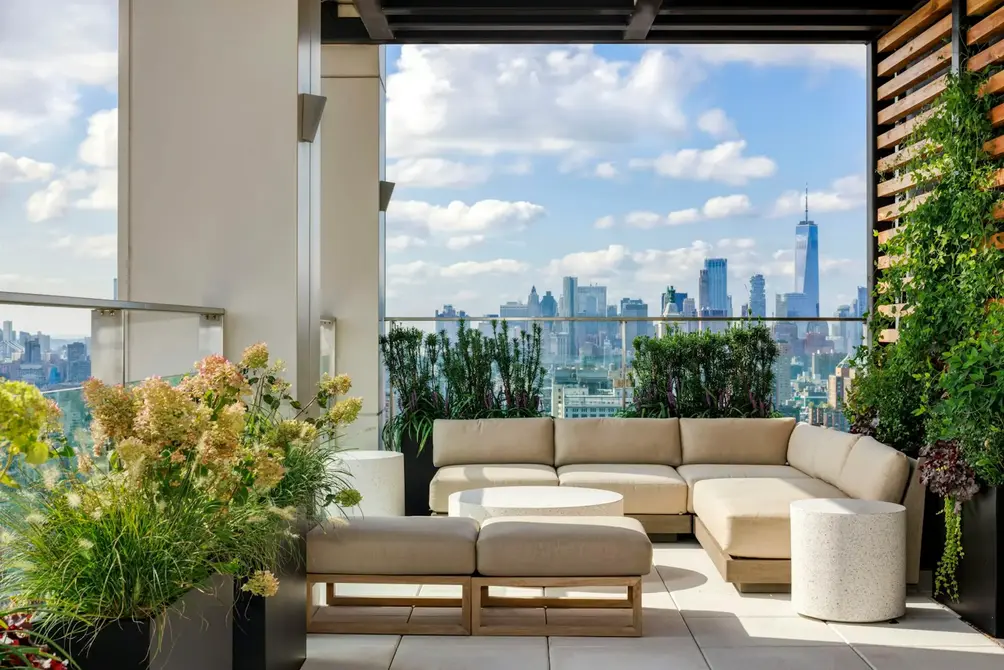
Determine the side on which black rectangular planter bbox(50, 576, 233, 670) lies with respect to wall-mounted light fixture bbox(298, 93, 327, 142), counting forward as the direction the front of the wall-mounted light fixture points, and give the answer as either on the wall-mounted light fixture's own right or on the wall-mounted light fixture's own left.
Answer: on the wall-mounted light fixture's own right

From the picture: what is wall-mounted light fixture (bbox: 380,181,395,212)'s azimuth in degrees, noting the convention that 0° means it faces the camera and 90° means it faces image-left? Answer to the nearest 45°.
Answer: approximately 270°

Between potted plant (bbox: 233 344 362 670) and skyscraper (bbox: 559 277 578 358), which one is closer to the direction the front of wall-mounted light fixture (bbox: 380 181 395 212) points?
the skyscraper

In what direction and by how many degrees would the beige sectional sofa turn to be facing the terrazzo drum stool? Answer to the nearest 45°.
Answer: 0° — it already faces it

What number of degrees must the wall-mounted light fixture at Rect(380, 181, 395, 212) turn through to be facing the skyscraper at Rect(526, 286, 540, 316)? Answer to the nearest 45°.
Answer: approximately 45° to its left

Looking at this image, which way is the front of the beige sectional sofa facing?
toward the camera

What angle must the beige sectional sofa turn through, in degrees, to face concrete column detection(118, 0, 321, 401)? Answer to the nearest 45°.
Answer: approximately 45° to its right

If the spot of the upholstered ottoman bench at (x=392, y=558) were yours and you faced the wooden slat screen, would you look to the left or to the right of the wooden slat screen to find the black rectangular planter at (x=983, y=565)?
right

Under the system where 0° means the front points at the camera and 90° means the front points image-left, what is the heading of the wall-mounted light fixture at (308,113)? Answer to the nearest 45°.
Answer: approximately 270°

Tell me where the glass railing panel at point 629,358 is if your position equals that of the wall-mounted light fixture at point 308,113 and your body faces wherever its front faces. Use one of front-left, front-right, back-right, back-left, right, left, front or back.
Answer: front-left

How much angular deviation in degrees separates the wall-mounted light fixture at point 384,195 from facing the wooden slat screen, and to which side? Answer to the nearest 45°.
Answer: approximately 45° to its right

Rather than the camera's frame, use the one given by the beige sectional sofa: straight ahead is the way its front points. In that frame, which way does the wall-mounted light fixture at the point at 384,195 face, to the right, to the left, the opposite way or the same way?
to the left

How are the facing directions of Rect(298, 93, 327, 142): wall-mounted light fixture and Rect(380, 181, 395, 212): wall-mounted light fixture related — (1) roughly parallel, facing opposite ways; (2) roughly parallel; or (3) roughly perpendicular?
roughly parallel

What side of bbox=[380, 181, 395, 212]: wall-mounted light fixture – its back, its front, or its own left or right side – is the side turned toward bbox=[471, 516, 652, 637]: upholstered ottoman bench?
right
